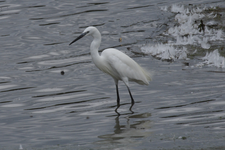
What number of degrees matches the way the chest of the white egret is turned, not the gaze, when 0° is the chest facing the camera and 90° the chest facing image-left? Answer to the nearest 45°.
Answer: approximately 90°
